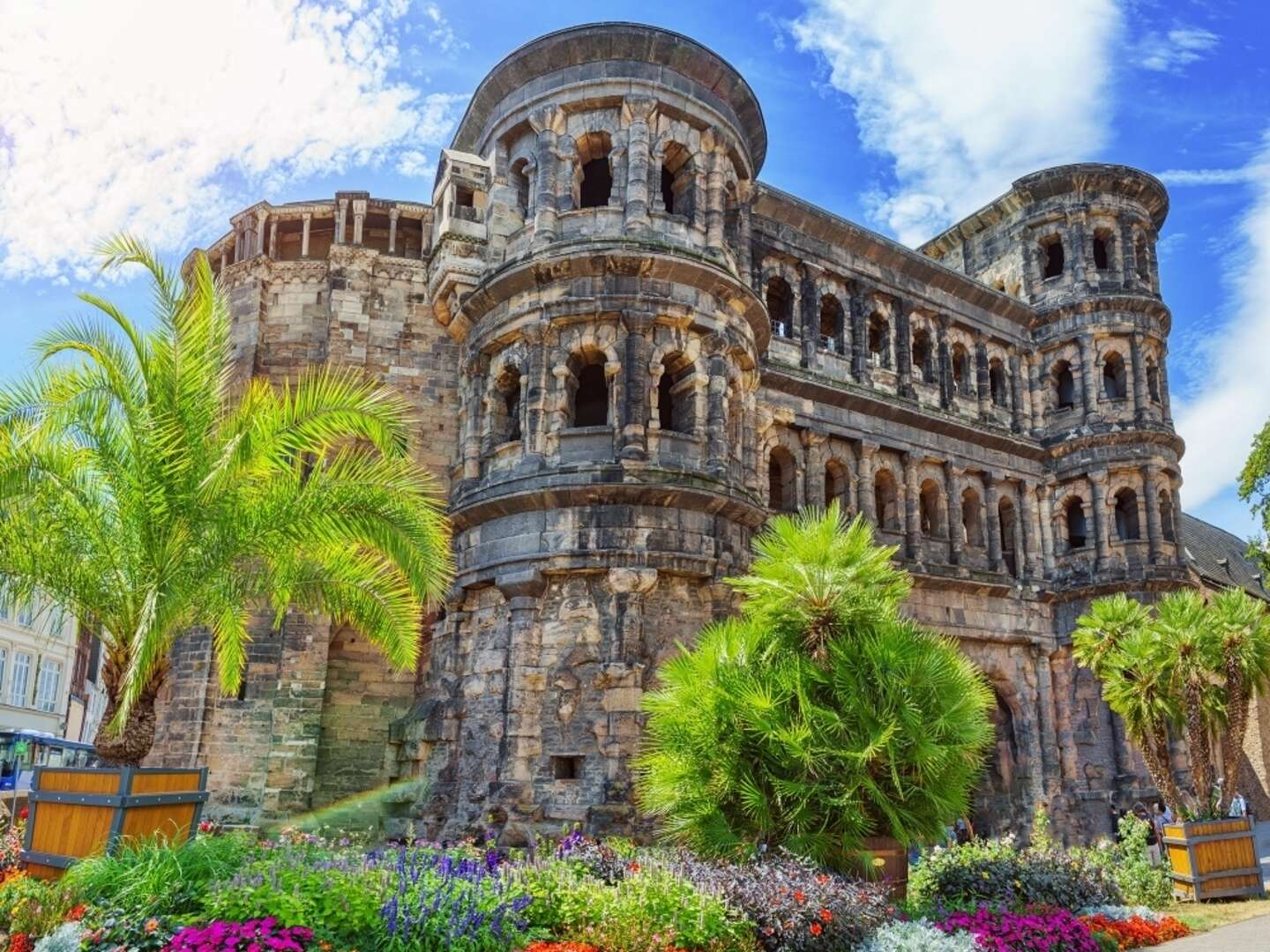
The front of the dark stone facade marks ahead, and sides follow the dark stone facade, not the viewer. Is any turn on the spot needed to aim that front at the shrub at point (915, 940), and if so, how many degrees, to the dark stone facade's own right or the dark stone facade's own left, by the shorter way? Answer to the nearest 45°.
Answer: approximately 45° to the dark stone facade's own right

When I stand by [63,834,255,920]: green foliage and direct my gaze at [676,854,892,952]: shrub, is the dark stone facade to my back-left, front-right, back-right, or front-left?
front-left

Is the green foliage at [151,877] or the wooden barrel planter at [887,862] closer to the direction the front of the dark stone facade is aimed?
the wooden barrel planter

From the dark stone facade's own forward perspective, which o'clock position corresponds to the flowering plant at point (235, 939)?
The flowering plant is roughly at 2 o'clock from the dark stone facade.

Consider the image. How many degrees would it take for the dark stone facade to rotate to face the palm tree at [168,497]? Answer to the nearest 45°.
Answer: approximately 90° to its right

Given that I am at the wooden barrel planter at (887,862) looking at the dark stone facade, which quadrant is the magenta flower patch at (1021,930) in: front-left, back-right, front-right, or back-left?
back-right

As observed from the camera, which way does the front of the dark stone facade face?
facing the viewer and to the right of the viewer

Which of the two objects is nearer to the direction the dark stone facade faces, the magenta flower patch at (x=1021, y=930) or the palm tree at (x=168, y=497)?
the magenta flower patch

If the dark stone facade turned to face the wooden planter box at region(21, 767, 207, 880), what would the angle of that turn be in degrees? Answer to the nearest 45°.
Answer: approximately 90° to its right

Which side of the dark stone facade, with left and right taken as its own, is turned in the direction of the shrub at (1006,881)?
front

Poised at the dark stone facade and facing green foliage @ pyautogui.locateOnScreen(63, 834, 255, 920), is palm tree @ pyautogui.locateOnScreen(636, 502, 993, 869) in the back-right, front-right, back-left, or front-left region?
front-left

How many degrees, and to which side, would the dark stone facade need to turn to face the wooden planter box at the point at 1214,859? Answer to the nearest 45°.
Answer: approximately 45° to its right

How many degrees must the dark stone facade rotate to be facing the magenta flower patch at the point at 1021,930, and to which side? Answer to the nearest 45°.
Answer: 0° — it already faces it

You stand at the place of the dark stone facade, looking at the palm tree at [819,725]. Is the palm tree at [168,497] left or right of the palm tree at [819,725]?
right
